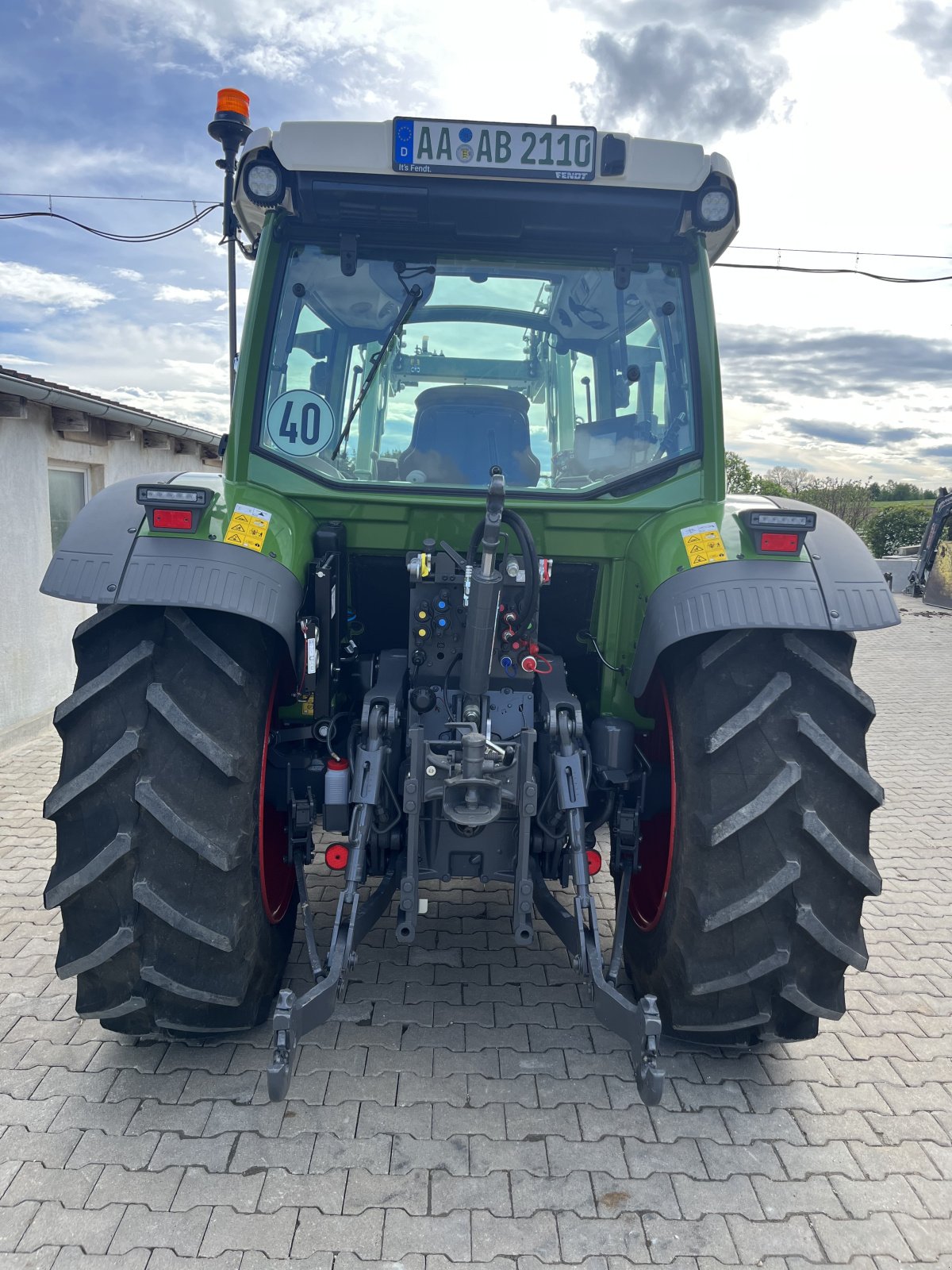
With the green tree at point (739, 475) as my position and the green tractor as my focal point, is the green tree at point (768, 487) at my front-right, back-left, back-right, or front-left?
back-left

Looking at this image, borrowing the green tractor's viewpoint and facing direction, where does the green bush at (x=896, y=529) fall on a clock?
The green bush is roughly at 1 o'clock from the green tractor.

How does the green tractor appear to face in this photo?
away from the camera

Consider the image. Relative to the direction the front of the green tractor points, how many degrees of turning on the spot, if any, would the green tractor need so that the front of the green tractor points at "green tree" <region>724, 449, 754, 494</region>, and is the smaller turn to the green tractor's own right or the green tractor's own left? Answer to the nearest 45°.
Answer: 0° — it already faces it

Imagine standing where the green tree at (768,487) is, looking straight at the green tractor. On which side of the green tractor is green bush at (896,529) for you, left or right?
left

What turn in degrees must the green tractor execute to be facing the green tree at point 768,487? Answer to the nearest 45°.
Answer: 0° — it already faces it
